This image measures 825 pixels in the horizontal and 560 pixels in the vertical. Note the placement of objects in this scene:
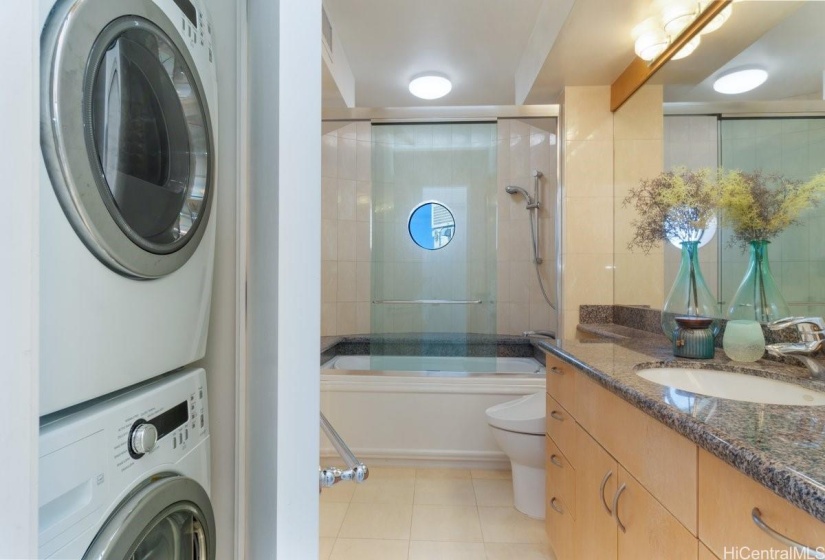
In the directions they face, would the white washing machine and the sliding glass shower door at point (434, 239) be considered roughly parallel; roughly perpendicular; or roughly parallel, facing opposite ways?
roughly perpendicular

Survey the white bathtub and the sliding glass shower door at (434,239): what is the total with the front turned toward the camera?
2

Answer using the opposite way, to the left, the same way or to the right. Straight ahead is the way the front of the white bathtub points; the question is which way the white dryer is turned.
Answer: to the left

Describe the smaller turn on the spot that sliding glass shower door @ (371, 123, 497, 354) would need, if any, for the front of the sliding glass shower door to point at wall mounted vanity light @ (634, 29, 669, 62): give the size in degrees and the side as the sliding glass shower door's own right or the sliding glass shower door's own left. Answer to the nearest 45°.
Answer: approximately 45° to the sliding glass shower door's own left

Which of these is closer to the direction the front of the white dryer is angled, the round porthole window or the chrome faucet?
the chrome faucet

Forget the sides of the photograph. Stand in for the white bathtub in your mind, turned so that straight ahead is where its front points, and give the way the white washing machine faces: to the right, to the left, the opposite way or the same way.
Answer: to the left

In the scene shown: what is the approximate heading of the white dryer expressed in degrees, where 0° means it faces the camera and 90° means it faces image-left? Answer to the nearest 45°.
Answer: approximately 315°

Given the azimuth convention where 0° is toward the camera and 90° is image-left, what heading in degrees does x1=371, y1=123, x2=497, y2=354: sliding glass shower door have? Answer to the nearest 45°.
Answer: approximately 0°
